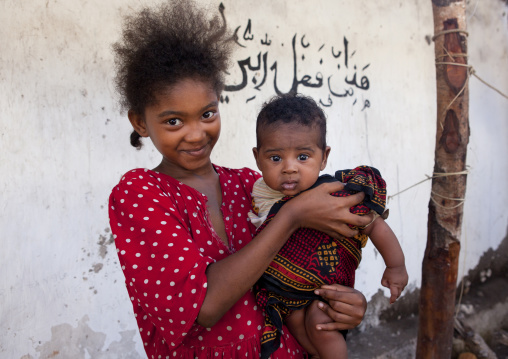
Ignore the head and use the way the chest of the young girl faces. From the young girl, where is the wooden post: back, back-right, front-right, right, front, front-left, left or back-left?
left

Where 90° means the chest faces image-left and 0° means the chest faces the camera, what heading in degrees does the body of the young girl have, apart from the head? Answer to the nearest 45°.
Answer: approximately 315°
